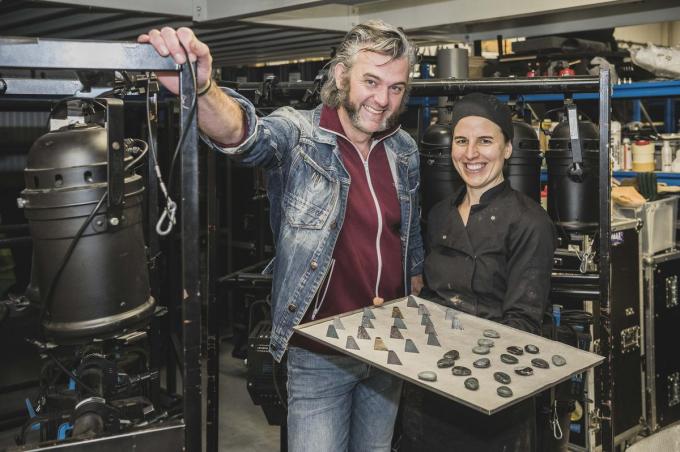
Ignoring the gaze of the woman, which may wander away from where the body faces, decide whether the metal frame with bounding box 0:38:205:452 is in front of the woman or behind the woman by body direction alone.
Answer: in front

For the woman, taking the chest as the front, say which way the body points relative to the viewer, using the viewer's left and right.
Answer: facing the viewer and to the left of the viewer

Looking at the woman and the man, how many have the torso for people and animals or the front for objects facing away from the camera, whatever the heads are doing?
0

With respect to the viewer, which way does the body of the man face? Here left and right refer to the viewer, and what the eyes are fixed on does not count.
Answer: facing the viewer and to the right of the viewer
